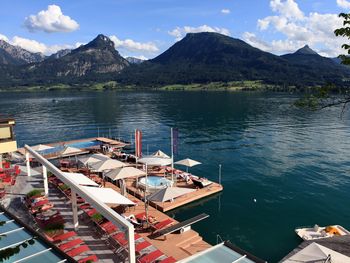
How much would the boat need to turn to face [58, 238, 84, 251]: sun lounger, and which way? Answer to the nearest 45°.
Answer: approximately 45° to its left

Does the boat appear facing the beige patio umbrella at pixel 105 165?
yes

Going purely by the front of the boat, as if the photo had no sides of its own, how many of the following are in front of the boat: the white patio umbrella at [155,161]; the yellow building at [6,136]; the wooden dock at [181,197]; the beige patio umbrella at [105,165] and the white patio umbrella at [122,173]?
5

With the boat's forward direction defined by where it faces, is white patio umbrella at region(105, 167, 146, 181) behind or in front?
in front

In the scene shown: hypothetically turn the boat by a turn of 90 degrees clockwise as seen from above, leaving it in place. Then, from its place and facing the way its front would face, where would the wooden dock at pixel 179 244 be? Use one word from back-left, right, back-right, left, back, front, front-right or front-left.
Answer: back-left

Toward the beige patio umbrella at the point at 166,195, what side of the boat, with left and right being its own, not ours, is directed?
front

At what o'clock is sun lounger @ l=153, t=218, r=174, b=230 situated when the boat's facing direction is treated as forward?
The sun lounger is roughly at 11 o'clock from the boat.

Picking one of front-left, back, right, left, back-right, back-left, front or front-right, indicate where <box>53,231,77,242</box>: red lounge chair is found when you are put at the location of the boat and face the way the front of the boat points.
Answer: front-left

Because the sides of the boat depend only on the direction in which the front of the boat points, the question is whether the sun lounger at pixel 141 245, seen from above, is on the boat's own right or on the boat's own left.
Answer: on the boat's own left

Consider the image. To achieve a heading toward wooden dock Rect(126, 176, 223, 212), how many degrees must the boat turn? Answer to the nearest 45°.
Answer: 0° — it already faces it

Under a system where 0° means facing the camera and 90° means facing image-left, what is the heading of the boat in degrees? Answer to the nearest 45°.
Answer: approximately 90°

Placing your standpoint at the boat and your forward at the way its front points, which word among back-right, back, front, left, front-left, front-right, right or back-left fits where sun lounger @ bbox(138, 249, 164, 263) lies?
front-left
